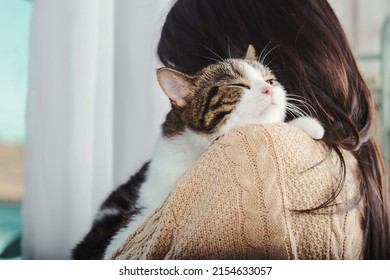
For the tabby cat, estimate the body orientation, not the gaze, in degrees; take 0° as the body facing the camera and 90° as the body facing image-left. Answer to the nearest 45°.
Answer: approximately 315°

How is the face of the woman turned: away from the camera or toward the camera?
away from the camera
